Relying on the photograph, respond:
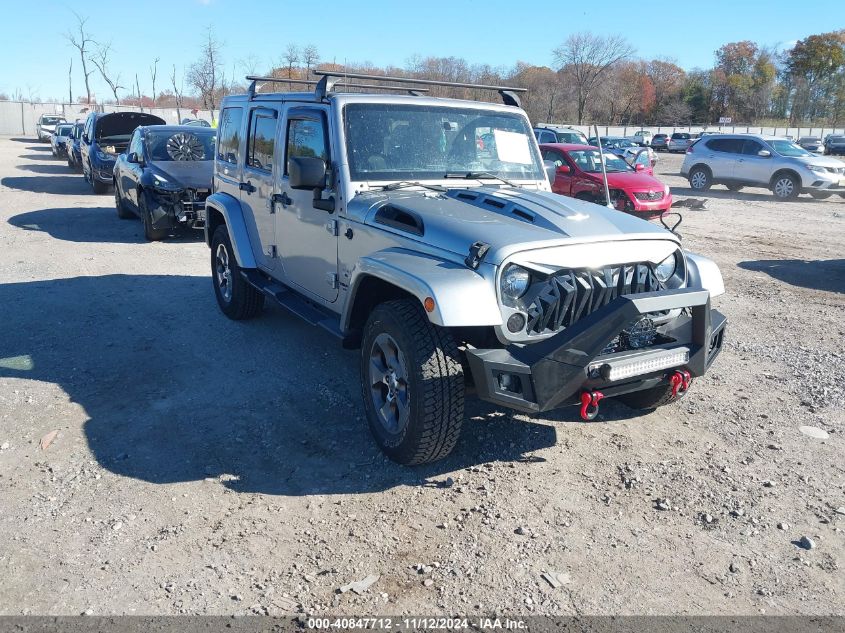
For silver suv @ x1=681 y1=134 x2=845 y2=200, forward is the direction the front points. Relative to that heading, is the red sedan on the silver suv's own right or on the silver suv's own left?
on the silver suv's own right

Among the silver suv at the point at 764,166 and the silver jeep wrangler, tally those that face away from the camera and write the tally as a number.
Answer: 0

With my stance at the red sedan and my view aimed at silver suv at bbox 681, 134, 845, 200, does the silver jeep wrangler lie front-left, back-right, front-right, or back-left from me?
back-right

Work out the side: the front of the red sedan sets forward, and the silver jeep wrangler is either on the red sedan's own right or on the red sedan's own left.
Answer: on the red sedan's own right

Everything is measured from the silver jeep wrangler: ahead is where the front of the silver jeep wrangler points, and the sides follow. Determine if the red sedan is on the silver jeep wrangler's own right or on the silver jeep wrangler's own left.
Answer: on the silver jeep wrangler's own left

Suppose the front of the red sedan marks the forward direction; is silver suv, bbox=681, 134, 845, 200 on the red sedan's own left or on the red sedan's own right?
on the red sedan's own left

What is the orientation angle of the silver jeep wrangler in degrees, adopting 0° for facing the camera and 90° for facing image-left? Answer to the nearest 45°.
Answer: approximately 315°

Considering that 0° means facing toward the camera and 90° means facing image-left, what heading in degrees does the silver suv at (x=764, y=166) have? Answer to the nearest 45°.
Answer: approximately 315°

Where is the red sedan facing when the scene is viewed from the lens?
facing the viewer and to the right of the viewer

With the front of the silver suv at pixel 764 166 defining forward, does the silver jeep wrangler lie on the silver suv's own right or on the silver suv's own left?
on the silver suv's own right
